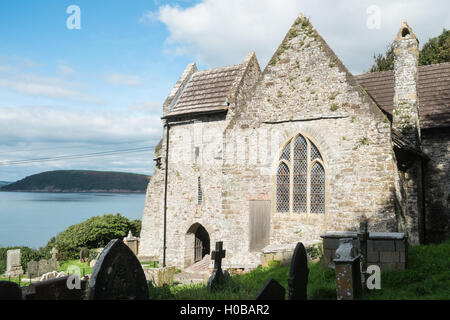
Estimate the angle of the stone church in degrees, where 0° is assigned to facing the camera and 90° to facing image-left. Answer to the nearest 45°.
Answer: approximately 0°

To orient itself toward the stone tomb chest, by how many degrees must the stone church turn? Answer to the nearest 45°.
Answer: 0° — it already faces it

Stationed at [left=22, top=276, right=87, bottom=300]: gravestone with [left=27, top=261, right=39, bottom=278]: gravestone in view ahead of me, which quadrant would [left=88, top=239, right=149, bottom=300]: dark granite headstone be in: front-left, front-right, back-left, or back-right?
back-right

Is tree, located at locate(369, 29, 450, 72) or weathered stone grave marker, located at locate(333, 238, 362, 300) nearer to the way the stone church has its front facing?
the weathered stone grave marker

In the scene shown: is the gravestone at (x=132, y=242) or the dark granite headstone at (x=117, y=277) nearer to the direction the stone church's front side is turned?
the dark granite headstone

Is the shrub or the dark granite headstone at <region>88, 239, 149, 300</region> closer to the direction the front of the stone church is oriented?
the dark granite headstone

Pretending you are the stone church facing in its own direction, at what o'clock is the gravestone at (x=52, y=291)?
The gravestone is roughly at 1 o'clock from the stone church.
